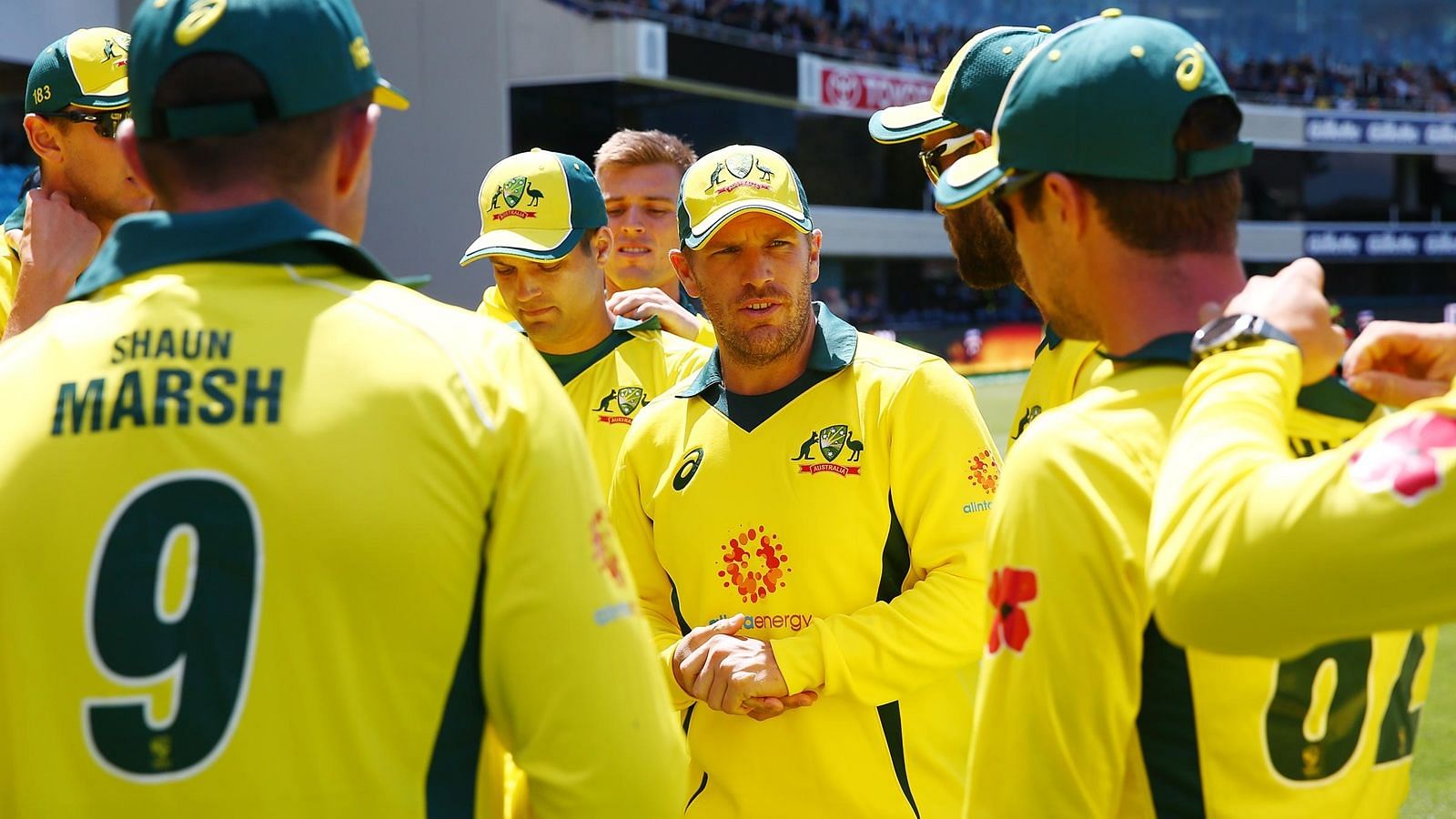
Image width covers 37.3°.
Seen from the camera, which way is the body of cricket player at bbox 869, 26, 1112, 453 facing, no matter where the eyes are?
to the viewer's left

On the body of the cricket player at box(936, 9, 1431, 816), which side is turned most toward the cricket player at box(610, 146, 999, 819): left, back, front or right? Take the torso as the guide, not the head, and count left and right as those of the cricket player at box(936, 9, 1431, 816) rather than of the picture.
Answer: front

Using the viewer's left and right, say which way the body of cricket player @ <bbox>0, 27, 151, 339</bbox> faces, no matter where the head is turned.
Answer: facing to the right of the viewer

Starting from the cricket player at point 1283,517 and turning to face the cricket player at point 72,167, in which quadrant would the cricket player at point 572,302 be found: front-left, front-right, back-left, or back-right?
front-right

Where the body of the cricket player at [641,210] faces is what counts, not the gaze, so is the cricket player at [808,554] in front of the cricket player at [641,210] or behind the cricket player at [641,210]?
in front

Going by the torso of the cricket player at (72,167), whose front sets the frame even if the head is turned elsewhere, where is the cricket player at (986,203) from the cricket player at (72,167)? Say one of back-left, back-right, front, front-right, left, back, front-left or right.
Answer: front-right

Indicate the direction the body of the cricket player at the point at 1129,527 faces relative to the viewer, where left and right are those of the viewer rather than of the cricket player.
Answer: facing away from the viewer and to the left of the viewer

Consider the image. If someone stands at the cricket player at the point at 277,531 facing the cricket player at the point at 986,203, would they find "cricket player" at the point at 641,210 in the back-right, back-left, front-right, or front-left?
front-left

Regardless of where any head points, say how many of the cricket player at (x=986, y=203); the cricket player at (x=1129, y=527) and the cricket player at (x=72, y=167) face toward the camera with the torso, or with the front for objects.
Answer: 0

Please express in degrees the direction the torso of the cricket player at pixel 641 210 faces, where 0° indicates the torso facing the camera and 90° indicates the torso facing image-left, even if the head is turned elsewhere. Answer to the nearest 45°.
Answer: approximately 0°
